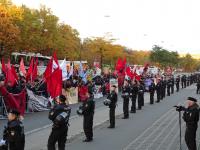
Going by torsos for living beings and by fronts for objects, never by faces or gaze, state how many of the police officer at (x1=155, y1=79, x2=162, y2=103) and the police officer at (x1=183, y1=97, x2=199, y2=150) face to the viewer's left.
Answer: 2

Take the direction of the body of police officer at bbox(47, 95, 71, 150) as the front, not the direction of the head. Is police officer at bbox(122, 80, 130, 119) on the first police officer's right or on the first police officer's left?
on the first police officer's right

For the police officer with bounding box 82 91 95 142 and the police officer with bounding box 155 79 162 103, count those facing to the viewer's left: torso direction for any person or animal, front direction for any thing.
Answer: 2

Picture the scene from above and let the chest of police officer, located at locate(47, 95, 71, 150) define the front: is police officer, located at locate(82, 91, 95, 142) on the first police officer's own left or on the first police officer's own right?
on the first police officer's own right

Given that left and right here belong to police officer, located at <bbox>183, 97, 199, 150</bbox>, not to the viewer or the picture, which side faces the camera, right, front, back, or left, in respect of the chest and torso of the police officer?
left

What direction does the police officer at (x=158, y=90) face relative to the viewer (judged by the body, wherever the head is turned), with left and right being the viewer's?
facing to the left of the viewer

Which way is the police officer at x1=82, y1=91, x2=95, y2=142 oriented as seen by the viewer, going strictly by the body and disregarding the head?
to the viewer's left

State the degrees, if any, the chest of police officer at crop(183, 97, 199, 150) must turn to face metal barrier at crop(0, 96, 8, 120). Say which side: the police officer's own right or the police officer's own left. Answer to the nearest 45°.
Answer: approximately 45° to the police officer's own right

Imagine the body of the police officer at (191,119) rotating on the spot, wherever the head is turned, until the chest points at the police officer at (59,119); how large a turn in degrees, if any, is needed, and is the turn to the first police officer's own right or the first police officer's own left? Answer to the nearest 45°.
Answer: approximately 45° to the first police officer's own left

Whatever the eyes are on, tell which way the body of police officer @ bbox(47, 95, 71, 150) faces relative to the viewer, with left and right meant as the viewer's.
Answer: facing away from the viewer and to the left of the viewer
